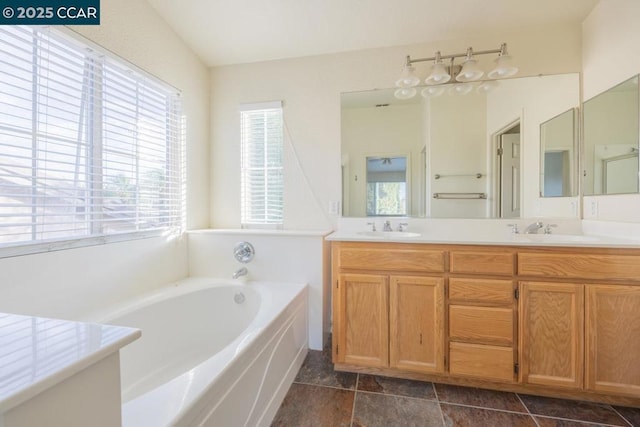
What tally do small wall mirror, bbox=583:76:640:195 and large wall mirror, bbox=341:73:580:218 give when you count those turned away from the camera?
0

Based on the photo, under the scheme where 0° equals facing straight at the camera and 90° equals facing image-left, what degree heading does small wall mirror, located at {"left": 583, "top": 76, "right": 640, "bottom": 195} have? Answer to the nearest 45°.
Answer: approximately 45°

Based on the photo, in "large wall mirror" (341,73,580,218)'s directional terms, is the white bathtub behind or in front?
in front

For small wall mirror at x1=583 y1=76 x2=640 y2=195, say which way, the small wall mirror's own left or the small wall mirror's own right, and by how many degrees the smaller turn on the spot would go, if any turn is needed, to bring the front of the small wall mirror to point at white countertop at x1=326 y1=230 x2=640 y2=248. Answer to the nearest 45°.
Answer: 0° — it already faces it

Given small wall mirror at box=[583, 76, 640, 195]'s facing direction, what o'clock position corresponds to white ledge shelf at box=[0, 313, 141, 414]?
The white ledge shelf is roughly at 11 o'clock from the small wall mirror.

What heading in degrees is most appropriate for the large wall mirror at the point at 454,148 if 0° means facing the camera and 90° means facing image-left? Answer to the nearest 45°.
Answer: approximately 0°

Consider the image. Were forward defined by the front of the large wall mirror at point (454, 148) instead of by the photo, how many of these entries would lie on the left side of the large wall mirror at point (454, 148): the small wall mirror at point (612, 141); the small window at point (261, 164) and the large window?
1

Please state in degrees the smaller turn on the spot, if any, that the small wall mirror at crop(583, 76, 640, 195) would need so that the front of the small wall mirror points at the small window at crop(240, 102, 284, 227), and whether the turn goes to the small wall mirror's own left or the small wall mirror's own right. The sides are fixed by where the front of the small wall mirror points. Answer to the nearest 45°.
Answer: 0° — it already faces it
